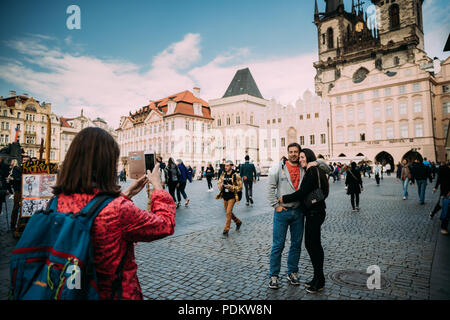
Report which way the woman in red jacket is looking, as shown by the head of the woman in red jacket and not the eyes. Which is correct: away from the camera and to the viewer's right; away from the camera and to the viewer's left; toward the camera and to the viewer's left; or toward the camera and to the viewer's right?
away from the camera and to the viewer's right

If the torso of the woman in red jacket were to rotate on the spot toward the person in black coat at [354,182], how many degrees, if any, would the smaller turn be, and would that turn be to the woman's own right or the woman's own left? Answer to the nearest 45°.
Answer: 0° — they already face them

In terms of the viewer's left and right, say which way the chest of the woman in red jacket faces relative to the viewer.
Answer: facing away from the viewer and to the right of the viewer

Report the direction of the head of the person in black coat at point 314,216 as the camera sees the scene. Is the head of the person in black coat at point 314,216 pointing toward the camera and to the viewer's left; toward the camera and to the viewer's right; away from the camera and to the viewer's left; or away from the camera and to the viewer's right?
toward the camera and to the viewer's left

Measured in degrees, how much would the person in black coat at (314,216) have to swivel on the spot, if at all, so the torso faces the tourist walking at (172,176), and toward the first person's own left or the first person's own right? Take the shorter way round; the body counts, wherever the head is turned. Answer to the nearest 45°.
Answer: approximately 45° to the first person's own right

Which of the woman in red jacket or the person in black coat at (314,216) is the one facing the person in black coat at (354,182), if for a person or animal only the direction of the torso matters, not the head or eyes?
the woman in red jacket
